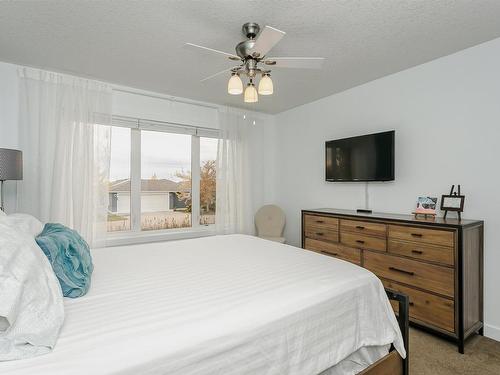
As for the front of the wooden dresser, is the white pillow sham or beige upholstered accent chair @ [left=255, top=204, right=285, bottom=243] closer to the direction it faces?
the white pillow sham

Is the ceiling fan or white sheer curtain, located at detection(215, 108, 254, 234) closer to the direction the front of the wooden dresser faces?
the ceiling fan

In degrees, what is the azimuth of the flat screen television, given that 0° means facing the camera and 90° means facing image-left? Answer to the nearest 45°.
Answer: approximately 45°

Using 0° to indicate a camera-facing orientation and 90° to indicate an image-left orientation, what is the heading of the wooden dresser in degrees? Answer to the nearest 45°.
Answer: approximately 45°

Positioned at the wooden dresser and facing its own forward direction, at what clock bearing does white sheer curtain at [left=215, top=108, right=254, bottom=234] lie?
The white sheer curtain is roughly at 2 o'clock from the wooden dresser.

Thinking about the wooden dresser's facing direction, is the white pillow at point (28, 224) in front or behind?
in front

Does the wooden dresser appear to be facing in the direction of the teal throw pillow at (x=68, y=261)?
yes

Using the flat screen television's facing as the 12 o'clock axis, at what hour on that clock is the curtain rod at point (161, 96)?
The curtain rod is roughly at 1 o'clock from the flat screen television.

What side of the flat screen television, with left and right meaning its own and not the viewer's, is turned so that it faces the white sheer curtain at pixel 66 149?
front

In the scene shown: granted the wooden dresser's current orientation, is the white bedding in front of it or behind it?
in front

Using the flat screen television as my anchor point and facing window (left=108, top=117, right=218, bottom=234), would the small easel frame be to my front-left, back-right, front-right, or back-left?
back-left

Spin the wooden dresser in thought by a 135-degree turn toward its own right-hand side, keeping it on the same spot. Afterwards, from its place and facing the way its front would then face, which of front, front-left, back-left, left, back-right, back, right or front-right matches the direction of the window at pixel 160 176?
left

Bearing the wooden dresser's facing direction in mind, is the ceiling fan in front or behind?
in front

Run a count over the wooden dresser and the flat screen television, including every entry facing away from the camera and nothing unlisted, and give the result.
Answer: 0

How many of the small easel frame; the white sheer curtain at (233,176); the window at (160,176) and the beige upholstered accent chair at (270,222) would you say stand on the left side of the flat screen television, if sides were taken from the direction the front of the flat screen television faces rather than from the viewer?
1
